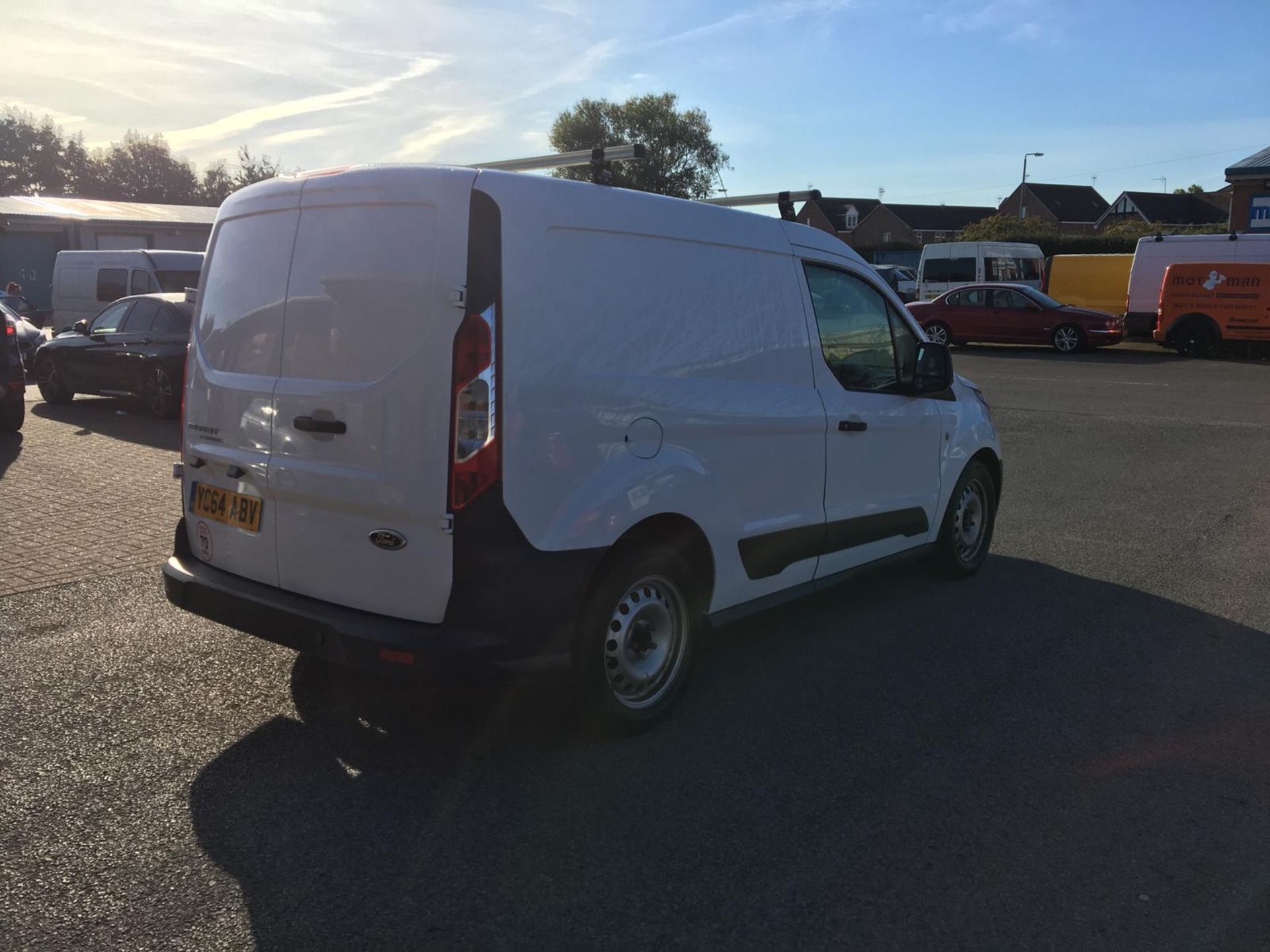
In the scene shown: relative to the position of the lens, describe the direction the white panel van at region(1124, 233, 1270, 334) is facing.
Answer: facing to the right of the viewer

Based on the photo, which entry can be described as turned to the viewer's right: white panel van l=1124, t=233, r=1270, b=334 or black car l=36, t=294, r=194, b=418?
the white panel van

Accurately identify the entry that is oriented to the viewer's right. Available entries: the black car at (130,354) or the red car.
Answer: the red car

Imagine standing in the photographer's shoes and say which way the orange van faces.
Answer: facing to the right of the viewer

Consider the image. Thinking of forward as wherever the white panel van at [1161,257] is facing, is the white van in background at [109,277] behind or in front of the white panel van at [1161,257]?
behind

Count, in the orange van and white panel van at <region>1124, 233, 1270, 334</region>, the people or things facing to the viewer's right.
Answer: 2

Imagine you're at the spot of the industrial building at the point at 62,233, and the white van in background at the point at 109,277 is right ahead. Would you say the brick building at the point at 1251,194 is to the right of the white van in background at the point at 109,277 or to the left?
left

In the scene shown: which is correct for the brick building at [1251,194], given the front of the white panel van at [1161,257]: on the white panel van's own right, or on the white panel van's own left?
on the white panel van's own left

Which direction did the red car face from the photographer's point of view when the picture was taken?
facing to the right of the viewer
